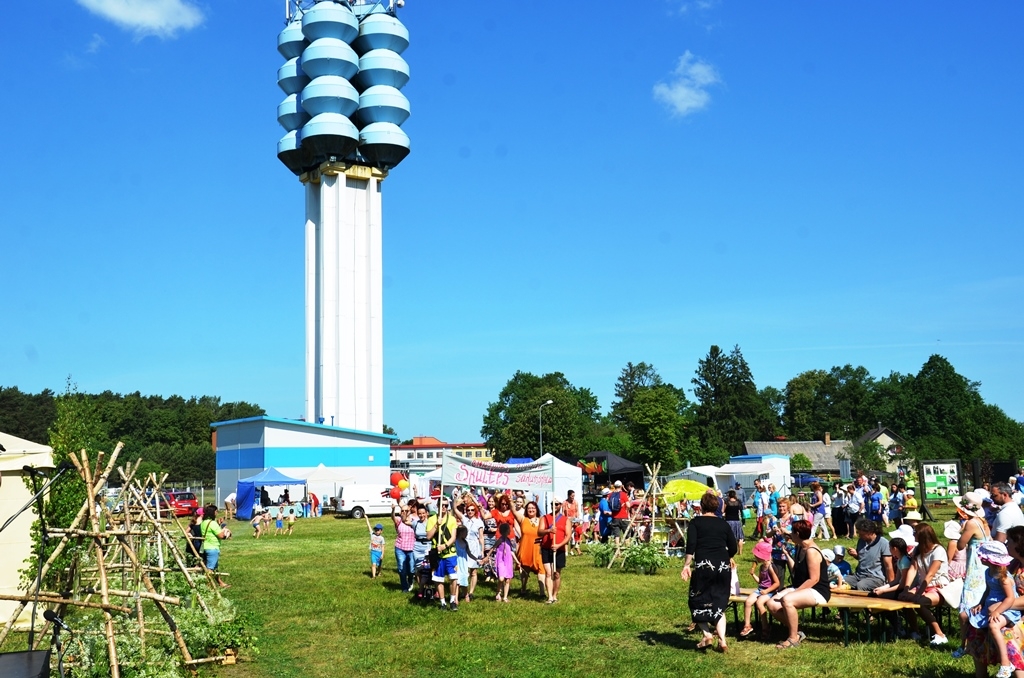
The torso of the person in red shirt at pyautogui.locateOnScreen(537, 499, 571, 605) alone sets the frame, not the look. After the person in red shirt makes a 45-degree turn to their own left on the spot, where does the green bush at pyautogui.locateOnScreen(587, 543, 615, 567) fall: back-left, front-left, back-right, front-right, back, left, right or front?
back-left

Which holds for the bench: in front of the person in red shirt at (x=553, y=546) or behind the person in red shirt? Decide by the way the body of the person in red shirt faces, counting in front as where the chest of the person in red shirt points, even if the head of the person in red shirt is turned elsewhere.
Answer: in front

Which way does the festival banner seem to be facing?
toward the camera

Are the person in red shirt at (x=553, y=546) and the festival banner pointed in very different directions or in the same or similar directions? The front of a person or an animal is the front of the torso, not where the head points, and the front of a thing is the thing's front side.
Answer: same or similar directions

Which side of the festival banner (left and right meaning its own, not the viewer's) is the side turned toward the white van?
back

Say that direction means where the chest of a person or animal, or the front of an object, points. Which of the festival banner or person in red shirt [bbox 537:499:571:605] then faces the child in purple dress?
the festival banner

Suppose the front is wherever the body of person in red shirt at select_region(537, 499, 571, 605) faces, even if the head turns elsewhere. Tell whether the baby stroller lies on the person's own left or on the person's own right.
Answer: on the person's own right

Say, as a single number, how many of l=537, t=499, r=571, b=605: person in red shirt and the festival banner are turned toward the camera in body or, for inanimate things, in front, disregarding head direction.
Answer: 2

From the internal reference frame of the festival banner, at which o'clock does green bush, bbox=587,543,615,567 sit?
The green bush is roughly at 8 o'clock from the festival banner.

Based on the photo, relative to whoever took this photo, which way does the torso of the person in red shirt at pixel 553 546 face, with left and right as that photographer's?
facing the viewer

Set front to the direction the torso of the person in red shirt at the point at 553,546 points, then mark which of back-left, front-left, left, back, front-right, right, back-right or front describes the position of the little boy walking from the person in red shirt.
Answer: back-right

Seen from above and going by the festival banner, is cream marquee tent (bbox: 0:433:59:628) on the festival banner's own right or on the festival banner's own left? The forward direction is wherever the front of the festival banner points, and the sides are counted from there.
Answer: on the festival banner's own right

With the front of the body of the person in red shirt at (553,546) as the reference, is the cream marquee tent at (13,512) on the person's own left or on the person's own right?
on the person's own right
